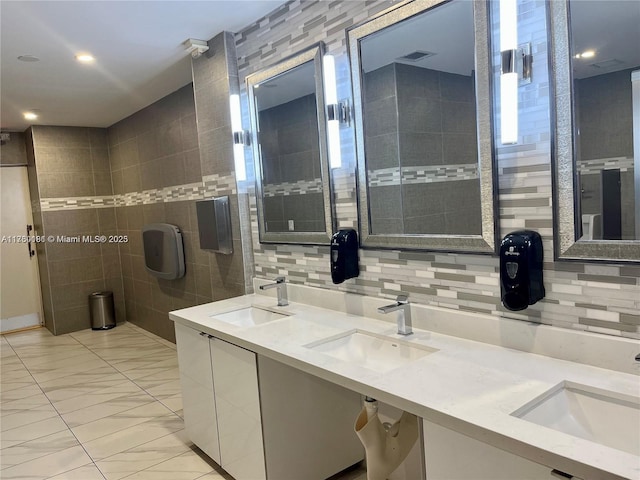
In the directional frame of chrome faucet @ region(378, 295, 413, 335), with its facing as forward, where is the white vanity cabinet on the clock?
The white vanity cabinet is roughly at 2 o'clock from the chrome faucet.

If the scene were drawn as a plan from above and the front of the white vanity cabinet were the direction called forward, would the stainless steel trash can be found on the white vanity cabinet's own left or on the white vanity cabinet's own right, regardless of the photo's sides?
on the white vanity cabinet's own right

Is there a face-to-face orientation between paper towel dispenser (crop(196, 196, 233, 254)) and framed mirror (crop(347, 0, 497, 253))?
no

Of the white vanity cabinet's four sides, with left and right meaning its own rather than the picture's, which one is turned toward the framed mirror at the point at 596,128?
left

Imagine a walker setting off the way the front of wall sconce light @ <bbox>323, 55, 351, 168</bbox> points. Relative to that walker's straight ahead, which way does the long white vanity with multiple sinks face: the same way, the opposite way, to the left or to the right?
the same way

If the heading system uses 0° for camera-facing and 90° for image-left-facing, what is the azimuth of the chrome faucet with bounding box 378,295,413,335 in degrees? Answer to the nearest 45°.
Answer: approximately 45°

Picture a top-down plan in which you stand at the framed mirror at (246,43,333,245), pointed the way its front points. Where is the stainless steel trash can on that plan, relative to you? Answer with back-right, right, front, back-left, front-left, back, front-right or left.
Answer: right

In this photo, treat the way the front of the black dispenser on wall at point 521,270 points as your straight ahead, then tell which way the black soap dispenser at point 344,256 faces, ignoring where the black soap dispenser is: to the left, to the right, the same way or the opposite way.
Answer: the same way

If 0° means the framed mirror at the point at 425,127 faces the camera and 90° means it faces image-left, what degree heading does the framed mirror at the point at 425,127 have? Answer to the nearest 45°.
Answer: approximately 45°

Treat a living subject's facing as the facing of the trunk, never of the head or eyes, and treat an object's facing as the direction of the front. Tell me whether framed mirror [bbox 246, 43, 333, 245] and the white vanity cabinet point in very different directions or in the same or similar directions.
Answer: same or similar directions

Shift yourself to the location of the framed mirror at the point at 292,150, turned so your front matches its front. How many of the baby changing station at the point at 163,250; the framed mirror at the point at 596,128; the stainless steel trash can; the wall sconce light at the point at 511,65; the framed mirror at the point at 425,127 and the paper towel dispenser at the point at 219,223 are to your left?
3

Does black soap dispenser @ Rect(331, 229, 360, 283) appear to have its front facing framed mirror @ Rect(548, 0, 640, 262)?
no

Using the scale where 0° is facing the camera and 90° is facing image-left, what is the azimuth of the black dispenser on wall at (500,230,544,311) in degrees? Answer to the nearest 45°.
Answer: approximately 45°
